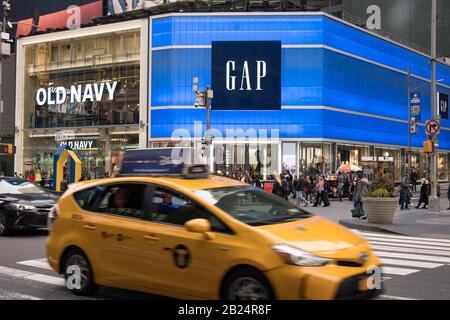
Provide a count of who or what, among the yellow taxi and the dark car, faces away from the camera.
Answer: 0

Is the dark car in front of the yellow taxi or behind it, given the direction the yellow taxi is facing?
behind

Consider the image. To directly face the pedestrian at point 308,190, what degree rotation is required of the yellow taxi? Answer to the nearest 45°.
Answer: approximately 135° to its left

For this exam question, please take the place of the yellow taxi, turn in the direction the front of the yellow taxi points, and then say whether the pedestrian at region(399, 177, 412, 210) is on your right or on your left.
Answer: on your left

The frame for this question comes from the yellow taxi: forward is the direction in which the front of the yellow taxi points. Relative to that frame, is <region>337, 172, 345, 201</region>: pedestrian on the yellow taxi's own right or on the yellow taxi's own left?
on the yellow taxi's own left

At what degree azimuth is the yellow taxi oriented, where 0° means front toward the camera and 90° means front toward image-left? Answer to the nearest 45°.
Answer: approximately 315°

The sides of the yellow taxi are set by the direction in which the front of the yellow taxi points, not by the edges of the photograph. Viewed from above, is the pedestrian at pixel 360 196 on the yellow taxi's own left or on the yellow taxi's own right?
on the yellow taxi's own left
